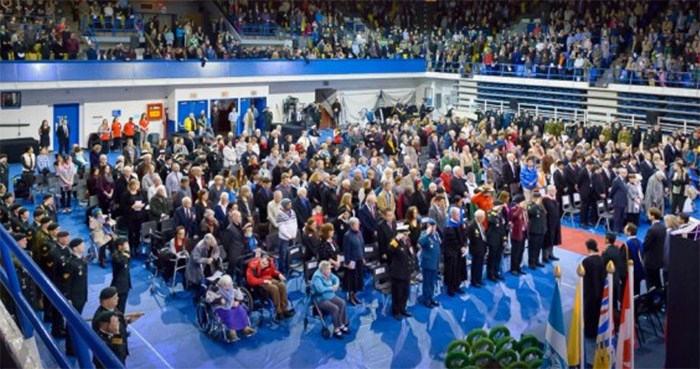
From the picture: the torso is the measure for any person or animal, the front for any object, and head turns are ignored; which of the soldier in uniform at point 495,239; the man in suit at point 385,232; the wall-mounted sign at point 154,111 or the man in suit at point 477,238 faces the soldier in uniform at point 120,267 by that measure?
the wall-mounted sign

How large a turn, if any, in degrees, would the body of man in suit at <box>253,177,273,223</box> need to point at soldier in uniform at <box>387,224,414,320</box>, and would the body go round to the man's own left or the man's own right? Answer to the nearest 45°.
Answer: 0° — they already face them

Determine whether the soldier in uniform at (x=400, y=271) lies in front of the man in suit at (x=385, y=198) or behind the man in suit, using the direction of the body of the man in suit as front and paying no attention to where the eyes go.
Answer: in front

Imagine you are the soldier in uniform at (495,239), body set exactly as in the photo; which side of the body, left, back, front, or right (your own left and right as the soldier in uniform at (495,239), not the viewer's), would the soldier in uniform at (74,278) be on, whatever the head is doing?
right

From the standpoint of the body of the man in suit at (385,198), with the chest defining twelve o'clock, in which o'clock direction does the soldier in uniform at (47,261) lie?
The soldier in uniform is roughly at 3 o'clock from the man in suit.

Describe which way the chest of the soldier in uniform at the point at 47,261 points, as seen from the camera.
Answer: to the viewer's right

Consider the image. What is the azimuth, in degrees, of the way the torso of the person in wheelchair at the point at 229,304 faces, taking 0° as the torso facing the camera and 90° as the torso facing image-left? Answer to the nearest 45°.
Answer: approximately 315°

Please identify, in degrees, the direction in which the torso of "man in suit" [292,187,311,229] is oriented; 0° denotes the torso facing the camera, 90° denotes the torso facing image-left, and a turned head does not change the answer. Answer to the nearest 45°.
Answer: approximately 315°

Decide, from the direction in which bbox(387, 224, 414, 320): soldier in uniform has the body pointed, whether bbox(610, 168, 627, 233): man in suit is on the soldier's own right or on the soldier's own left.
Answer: on the soldier's own left

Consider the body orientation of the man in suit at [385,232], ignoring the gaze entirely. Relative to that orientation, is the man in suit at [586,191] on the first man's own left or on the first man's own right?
on the first man's own left

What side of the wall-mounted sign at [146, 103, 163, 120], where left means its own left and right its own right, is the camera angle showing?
front

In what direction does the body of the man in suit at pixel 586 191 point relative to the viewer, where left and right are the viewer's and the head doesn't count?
facing the viewer and to the right of the viewer

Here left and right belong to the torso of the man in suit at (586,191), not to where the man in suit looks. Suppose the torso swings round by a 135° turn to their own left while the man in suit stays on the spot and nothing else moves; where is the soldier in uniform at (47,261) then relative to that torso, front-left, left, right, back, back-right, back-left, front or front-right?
back-left

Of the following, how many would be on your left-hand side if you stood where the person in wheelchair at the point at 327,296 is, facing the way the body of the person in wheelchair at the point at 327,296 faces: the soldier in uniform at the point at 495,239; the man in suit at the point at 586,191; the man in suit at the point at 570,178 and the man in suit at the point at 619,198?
4
